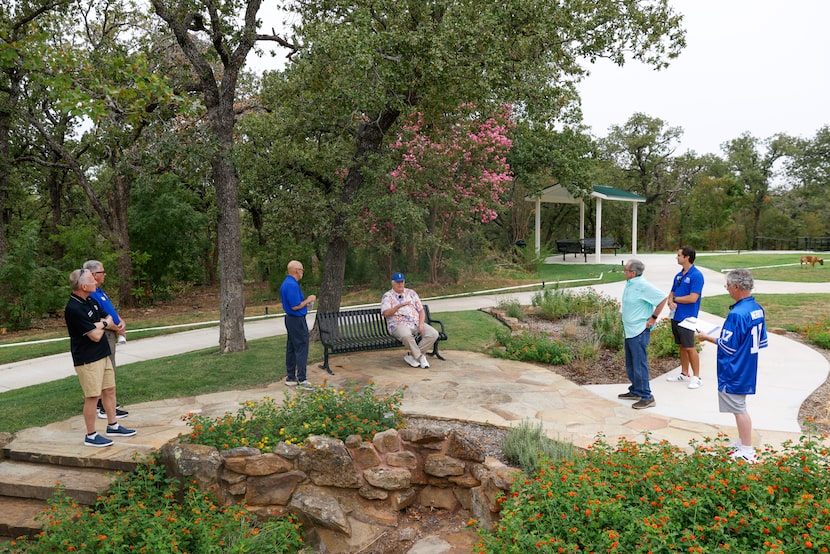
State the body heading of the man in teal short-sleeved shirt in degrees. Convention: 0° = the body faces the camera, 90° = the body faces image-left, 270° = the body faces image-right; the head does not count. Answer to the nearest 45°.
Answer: approximately 90°

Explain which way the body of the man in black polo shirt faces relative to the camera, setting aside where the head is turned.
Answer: to the viewer's right

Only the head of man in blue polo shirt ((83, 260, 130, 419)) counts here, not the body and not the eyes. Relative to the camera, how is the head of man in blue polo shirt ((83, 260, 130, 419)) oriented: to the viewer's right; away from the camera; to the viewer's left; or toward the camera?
to the viewer's right

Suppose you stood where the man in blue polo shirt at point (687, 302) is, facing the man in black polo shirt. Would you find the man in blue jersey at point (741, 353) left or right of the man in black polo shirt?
left

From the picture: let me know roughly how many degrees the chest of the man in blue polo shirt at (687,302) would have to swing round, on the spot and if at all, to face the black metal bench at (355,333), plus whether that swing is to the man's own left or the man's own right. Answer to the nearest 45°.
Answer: approximately 45° to the man's own right

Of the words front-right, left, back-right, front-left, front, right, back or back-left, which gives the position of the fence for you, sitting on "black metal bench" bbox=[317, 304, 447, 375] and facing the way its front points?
left

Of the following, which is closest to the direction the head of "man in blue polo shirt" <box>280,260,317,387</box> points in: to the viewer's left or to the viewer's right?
to the viewer's right

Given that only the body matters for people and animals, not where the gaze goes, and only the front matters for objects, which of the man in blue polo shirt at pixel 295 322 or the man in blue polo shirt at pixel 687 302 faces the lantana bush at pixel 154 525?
the man in blue polo shirt at pixel 687 302

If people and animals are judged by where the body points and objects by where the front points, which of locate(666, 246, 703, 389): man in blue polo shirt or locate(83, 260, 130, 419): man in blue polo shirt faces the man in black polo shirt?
locate(666, 246, 703, 389): man in blue polo shirt

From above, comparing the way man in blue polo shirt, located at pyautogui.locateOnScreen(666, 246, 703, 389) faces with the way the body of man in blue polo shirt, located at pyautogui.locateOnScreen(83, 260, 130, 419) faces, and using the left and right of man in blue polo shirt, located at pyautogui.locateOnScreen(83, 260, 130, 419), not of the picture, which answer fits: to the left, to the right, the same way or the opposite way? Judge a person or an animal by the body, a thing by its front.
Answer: the opposite way

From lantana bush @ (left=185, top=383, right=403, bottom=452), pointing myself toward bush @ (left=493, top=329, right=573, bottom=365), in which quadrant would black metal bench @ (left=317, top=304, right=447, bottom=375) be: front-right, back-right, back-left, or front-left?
front-left

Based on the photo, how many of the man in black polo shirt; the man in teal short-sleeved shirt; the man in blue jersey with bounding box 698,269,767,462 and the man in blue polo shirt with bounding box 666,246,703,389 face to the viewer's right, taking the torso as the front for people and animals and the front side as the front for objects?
1

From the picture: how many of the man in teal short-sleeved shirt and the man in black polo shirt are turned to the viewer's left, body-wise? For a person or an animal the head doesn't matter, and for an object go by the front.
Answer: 1

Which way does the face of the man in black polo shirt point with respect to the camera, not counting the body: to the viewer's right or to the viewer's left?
to the viewer's right

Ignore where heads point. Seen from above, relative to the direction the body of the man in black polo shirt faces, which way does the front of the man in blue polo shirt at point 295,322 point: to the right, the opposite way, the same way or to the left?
the same way

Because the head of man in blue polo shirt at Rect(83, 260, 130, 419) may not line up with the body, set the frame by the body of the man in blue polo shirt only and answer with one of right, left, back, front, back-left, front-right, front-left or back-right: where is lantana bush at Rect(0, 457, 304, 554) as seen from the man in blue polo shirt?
right

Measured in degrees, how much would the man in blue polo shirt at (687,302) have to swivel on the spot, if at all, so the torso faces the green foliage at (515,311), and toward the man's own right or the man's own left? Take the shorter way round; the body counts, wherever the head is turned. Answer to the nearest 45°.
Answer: approximately 90° to the man's own right

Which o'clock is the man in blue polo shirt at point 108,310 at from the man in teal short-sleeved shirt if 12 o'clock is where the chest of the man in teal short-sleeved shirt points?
The man in blue polo shirt is roughly at 11 o'clock from the man in teal short-sleeved shirt.

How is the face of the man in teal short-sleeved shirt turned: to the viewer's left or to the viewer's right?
to the viewer's left

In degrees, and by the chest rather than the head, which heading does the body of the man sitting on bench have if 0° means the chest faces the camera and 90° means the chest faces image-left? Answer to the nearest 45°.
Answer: approximately 315°

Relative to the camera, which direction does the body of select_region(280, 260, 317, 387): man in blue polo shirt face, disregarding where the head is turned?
to the viewer's right

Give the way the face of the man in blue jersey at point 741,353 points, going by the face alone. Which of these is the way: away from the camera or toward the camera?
away from the camera
